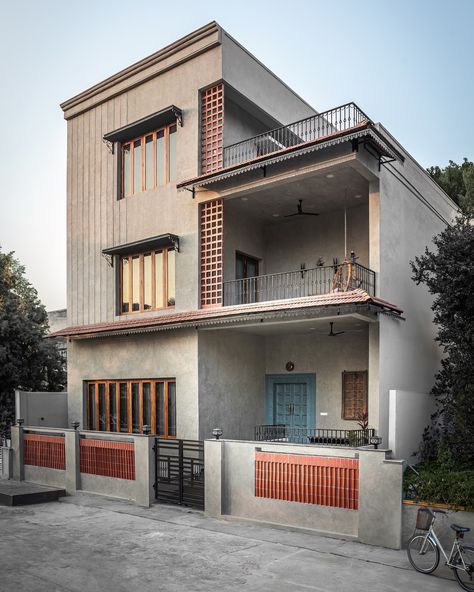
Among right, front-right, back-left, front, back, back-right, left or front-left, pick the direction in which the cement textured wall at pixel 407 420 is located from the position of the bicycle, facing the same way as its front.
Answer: front-right

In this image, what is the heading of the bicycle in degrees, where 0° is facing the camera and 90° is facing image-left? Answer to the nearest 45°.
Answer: approximately 135°

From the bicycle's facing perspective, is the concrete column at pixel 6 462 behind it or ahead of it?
ahead

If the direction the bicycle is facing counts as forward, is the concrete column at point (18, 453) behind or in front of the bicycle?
in front

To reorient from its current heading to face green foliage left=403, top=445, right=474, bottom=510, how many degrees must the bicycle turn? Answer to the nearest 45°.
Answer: approximately 45° to its right

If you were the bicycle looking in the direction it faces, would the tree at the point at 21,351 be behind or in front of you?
in front
